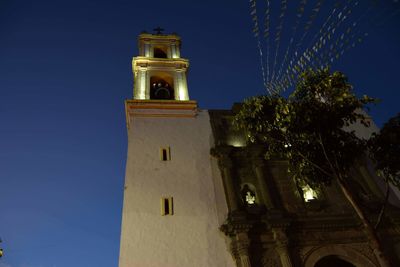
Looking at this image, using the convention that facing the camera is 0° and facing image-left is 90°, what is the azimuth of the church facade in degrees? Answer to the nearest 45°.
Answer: approximately 0°
